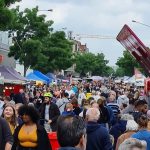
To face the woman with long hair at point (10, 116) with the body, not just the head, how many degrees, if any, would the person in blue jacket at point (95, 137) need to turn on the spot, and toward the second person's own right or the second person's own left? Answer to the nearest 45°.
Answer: approximately 45° to the second person's own left

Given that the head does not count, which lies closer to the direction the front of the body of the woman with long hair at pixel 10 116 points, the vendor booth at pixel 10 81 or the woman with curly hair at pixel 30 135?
the woman with curly hair

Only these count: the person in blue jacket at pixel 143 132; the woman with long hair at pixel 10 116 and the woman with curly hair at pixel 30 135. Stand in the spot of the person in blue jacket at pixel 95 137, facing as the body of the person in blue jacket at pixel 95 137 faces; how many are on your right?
1

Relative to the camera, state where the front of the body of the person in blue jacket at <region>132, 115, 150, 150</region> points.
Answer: away from the camera

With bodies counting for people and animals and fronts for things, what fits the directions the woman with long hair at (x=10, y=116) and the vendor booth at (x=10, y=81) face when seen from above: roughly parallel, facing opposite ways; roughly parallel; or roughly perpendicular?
roughly perpendicular

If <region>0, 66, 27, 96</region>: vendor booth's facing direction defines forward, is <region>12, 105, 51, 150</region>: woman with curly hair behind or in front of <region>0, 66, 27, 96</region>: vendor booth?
in front

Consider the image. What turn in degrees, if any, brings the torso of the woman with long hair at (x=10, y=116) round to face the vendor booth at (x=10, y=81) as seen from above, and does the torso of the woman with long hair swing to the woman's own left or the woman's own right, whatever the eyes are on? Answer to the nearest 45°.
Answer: approximately 135° to the woman's own right

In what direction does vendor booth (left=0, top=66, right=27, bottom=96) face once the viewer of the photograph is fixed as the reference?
facing the viewer and to the right of the viewer

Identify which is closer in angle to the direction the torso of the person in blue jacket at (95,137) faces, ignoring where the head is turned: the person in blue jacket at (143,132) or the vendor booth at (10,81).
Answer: the vendor booth

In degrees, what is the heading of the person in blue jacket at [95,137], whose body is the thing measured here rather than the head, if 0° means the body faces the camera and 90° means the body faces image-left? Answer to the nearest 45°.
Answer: approximately 180°

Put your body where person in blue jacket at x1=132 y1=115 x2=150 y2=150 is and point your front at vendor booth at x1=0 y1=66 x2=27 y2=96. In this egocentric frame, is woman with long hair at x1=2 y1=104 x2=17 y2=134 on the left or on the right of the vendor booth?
left

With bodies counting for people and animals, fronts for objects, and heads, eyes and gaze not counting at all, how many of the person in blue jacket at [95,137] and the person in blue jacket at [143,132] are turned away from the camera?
2

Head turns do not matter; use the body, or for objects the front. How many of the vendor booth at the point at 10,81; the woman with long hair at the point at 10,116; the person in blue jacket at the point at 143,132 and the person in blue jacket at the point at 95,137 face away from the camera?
2

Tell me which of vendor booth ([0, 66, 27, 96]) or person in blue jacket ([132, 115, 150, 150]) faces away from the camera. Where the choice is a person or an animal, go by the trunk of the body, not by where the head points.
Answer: the person in blue jacket

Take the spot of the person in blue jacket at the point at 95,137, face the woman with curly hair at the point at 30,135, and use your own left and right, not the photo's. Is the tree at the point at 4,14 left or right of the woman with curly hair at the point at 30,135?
right

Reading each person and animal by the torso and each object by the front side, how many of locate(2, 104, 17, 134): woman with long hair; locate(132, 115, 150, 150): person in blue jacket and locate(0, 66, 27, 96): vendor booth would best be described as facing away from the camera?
1

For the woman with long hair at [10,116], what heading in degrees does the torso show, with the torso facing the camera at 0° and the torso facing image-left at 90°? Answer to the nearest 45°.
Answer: approximately 45°
